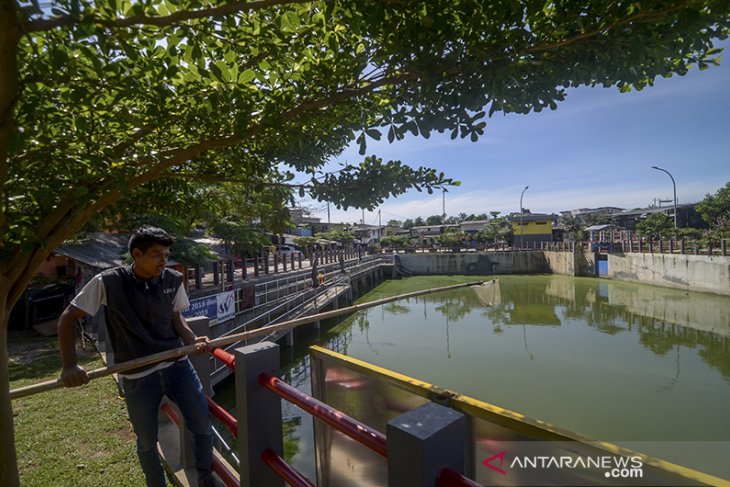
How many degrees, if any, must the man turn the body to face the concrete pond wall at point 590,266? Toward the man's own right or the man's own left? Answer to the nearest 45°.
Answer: approximately 90° to the man's own left

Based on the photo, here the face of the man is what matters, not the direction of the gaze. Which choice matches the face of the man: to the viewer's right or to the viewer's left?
to the viewer's right

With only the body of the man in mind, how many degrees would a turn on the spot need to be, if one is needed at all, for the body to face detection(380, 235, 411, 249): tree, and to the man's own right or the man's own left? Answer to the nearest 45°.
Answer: approximately 90° to the man's own left

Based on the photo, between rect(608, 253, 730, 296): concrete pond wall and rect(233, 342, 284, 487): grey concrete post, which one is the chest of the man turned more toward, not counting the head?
the grey concrete post

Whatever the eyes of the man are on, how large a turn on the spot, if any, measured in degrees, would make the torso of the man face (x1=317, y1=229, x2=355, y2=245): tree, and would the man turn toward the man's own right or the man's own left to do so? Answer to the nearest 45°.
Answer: approximately 90° to the man's own left

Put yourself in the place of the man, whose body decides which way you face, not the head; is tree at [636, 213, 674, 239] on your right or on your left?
on your left

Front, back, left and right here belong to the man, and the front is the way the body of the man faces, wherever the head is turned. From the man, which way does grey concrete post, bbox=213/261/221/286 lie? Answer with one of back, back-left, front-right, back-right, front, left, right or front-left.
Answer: back-left

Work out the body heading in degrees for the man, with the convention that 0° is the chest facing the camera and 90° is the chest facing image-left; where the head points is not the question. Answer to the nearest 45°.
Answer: approximately 315°

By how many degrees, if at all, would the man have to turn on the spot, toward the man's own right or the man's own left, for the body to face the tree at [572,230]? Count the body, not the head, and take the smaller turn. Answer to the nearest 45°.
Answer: approximately 90° to the man's own left
